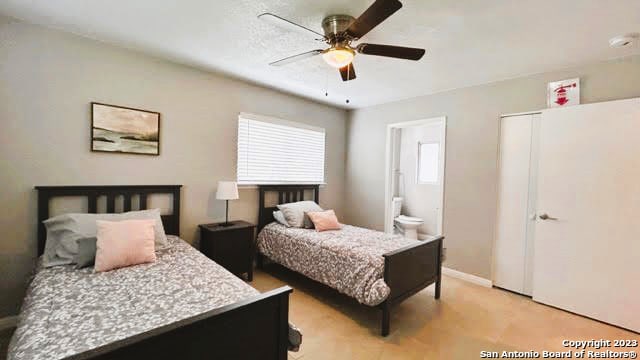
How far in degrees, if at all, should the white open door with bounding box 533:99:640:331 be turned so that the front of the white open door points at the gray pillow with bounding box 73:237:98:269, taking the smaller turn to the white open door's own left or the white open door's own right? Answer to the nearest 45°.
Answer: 0° — it already faces it

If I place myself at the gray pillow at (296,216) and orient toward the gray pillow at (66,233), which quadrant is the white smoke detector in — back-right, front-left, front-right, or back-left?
back-left

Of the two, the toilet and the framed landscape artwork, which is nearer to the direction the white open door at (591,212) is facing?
the framed landscape artwork

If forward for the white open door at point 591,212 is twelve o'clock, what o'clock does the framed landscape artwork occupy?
The framed landscape artwork is roughly at 12 o'clock from the white open door.

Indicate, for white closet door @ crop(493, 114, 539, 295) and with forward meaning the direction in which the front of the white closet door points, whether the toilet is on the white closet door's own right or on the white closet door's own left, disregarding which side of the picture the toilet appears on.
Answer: on the white closet door's own right

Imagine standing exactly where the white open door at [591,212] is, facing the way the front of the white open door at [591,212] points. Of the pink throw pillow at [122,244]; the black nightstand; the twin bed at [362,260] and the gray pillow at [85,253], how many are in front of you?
4
